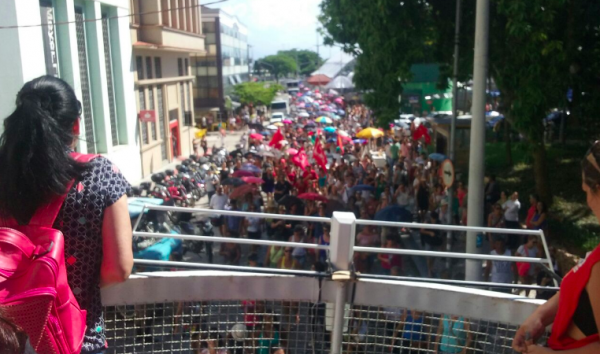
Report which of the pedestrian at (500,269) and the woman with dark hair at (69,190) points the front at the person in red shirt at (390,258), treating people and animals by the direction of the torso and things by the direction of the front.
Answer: the woman with dark hair

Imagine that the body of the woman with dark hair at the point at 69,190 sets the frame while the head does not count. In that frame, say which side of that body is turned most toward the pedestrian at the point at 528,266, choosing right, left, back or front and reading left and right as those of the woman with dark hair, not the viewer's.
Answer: front

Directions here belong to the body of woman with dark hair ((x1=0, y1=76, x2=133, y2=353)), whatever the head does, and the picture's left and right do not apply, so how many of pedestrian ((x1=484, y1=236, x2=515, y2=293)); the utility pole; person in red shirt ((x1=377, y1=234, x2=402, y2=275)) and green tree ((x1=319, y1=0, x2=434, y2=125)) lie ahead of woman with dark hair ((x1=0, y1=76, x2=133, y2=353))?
4

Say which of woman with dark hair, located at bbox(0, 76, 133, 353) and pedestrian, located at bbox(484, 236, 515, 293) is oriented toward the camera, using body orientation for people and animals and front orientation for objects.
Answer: the pedestrian

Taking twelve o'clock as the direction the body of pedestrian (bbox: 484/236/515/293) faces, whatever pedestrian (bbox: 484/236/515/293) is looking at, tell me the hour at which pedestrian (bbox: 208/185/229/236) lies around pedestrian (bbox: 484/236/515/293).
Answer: pedestrian (bbox: 208/185/229/236) is roughly at 4 o'clock from pedestrian (bbox: 484/236/515/293).

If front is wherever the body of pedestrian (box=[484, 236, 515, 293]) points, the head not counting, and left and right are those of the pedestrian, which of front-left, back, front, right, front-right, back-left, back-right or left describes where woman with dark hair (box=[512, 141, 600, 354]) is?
front

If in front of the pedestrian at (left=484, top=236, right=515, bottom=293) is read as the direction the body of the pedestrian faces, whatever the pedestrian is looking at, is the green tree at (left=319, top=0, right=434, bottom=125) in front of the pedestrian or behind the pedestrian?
behind

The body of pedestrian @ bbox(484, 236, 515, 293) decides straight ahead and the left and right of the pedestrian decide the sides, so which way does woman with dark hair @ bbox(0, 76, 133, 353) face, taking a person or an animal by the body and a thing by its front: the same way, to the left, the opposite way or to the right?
the opposite way

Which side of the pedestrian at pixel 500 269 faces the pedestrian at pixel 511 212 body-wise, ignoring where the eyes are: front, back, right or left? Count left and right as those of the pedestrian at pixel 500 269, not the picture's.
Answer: back

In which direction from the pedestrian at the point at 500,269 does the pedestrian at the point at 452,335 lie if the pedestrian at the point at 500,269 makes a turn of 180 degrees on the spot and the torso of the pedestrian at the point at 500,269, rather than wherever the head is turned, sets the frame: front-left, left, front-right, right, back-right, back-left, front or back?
back

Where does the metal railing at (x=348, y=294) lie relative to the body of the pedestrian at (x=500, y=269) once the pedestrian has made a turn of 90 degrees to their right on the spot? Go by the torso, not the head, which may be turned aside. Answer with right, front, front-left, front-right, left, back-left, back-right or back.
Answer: left

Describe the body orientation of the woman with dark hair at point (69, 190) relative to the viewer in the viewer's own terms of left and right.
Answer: facing away from the viewer and to the right of the viewer

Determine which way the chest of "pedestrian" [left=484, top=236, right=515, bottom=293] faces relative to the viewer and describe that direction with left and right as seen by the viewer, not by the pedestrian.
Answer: facing the viewer

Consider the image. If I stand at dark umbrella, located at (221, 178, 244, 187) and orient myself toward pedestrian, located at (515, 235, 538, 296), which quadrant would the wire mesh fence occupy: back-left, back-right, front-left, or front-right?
front-right

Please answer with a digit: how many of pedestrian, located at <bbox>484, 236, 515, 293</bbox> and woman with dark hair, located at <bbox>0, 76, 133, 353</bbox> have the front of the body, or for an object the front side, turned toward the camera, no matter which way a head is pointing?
1

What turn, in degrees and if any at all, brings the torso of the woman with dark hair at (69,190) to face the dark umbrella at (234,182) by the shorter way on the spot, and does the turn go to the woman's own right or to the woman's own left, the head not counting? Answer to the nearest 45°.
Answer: approximately 45° to the woman's own left

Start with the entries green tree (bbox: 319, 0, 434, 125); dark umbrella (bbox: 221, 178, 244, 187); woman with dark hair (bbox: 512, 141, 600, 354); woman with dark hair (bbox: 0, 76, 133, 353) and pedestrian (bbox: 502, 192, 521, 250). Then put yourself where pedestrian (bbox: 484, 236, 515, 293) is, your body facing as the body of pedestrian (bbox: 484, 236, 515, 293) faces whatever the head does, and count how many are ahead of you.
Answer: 2
